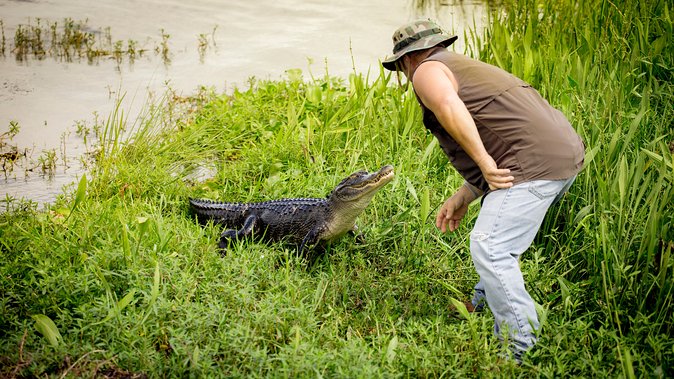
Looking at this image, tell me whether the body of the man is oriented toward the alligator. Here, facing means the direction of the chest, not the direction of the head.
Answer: yes

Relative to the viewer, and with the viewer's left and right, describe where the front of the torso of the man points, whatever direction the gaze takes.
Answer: facing away from the viewer and to the left of the viewer
